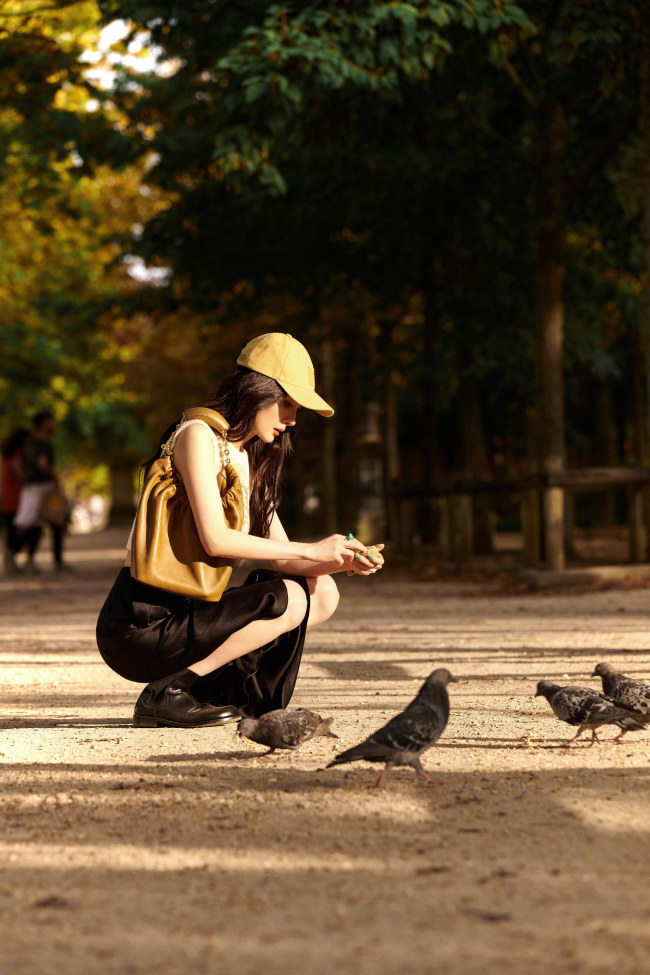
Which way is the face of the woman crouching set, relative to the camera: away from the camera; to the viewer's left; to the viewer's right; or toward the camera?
to the viewer's right

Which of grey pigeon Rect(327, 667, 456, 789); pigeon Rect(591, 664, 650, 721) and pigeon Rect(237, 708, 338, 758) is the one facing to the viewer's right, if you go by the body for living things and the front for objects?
the grey pigeon

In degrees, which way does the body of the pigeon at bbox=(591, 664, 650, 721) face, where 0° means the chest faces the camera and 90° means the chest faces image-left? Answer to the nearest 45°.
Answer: approximately 90°

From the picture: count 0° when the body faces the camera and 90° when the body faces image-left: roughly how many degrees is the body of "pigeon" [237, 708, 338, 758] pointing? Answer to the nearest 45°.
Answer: approximately 90°

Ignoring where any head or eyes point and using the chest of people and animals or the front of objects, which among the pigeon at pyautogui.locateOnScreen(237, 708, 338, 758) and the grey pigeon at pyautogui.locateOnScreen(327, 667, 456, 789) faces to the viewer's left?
the pigeon

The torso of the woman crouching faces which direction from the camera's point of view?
to the viewer's right

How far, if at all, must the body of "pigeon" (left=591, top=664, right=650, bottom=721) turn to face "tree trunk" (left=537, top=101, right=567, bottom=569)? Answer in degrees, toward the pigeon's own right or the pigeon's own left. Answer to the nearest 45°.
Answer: approximately 90° to the pigeon's own right

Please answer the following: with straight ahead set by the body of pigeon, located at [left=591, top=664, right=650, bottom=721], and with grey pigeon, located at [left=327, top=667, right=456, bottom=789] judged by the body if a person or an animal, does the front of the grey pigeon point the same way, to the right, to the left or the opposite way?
the opposite way

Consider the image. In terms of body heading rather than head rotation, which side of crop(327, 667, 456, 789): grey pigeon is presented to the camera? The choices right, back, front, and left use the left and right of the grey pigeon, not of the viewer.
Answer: right

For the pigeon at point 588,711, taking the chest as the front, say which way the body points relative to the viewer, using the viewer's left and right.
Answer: facing to the left of the viewer

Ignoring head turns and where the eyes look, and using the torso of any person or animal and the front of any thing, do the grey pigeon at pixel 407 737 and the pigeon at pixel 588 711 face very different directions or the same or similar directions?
very different directions

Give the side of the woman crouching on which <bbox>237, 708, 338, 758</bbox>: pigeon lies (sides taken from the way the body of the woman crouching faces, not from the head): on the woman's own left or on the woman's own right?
on the woman's own right
